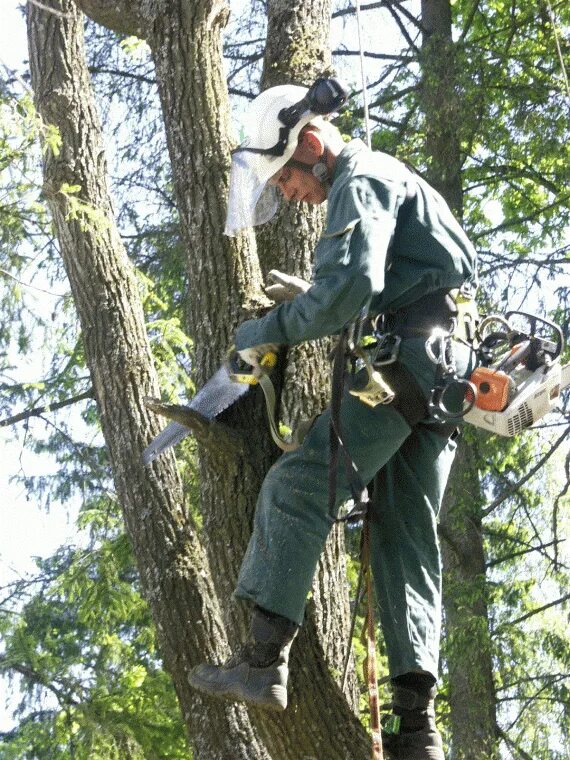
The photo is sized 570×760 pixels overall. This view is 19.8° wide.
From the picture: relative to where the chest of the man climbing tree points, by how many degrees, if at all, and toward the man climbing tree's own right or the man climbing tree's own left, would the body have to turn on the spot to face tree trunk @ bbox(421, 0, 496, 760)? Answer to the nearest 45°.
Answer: approximately 90° to the man climbing tree's own right

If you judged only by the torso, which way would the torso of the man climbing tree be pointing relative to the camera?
to the viewer's left
